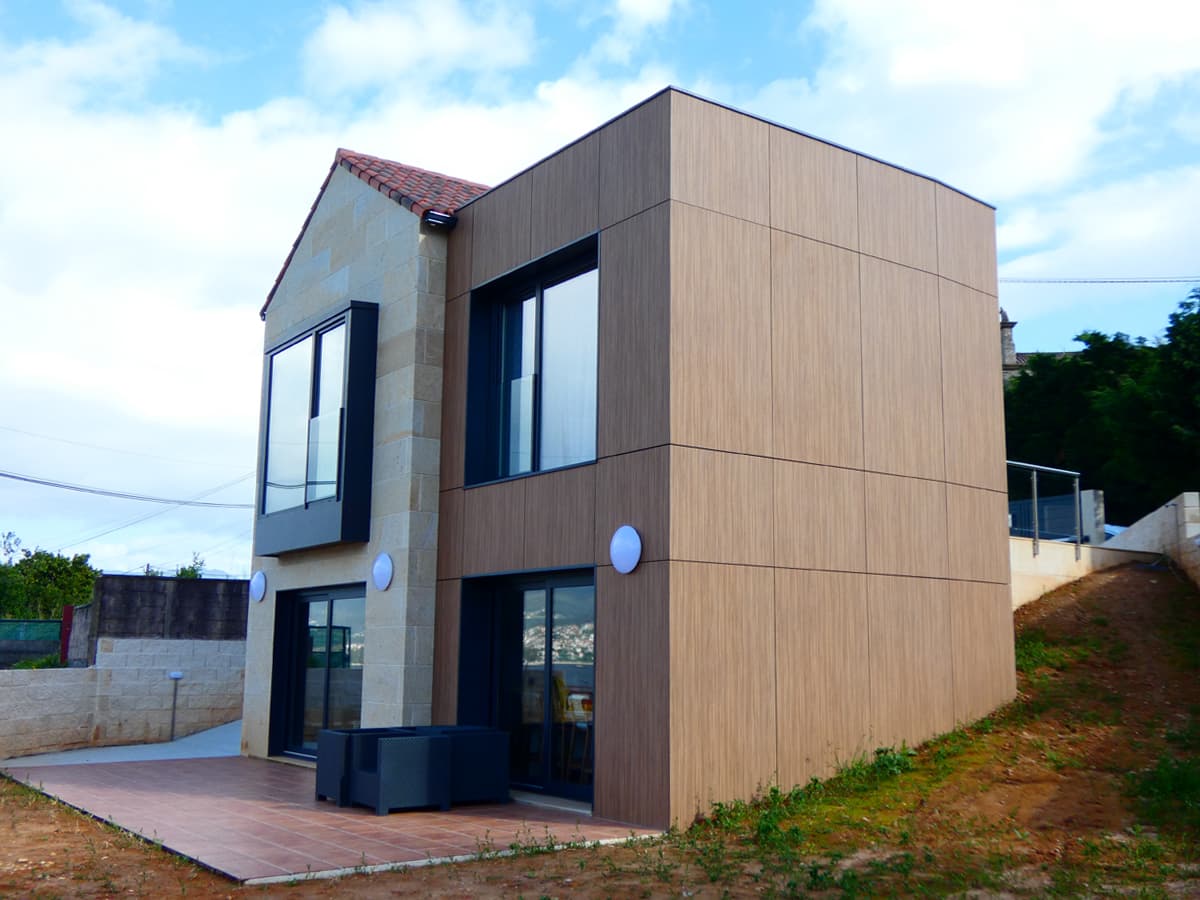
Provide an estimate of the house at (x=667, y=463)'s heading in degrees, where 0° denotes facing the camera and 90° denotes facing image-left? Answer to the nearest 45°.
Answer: approximately 45°

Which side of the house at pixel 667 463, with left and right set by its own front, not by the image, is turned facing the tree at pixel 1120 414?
back

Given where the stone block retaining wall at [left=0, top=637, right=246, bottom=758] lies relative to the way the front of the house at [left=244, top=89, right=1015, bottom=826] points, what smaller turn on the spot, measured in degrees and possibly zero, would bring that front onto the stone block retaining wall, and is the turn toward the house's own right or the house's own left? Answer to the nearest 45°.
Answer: approximately 90° to the house's own right

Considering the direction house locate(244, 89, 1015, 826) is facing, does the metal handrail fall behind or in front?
behind

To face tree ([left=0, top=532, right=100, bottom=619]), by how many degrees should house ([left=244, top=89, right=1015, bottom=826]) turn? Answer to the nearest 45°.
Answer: approximately 90° to its right

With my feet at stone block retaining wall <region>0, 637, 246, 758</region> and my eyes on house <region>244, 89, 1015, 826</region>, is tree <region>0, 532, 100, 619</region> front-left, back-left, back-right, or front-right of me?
back-left

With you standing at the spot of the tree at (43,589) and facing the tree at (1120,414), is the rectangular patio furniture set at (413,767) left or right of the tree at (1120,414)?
right

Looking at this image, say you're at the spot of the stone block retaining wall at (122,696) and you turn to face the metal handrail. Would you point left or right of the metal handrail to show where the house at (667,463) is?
right
